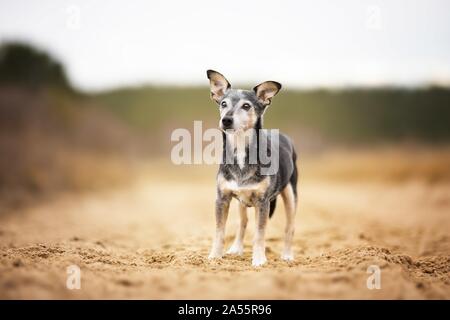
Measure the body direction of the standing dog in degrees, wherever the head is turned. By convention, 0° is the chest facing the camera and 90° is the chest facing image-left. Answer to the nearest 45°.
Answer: approximately 45°
